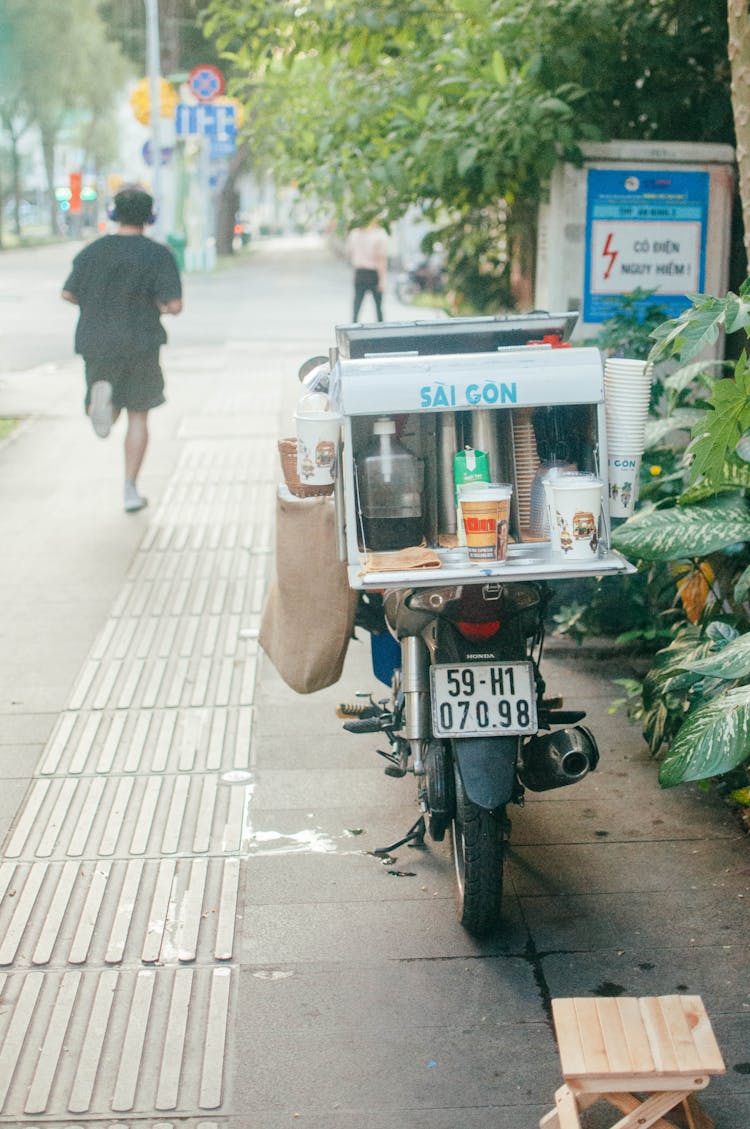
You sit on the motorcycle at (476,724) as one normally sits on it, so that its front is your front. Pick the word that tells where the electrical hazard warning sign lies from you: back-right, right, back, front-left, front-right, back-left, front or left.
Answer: front

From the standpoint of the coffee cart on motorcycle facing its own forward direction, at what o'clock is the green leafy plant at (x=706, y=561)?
The green leafy plant is roughly at 2 o'clock from the coffee cart on motorcycle.

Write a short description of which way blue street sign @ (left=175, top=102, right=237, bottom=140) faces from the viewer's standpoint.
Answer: facing the viewer

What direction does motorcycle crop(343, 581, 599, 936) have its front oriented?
away from the camera

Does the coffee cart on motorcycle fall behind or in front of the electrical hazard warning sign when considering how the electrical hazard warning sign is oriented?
in front

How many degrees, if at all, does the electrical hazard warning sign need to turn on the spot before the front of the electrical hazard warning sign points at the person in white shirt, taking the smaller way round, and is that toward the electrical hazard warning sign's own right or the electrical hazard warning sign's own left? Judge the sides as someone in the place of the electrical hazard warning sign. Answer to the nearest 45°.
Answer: approximately 180°

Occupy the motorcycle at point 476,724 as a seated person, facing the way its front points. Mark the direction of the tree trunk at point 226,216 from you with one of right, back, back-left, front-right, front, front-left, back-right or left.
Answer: front

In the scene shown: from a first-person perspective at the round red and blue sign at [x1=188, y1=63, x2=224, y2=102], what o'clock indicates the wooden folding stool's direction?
The wooden folding stool is roughly at 12 o'clock from the round red and blue sign.

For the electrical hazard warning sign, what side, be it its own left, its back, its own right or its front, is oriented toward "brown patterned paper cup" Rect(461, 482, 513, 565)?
front

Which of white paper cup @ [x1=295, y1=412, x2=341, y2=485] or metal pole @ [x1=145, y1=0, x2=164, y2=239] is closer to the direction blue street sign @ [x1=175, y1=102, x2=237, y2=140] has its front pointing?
the white paper cup
